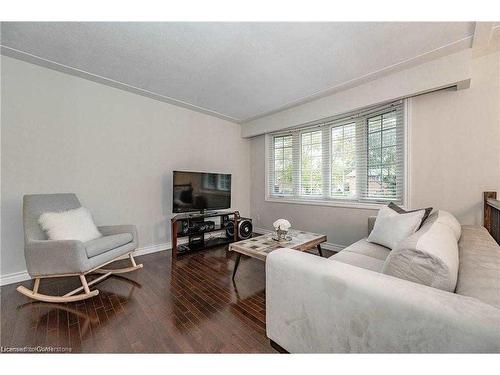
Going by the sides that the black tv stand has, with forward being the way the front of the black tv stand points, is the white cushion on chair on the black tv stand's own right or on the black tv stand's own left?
on the black tv stand's own right

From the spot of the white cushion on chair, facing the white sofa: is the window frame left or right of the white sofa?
left

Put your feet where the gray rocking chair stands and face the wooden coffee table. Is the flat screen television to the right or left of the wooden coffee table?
left

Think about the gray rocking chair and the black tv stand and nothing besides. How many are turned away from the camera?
0

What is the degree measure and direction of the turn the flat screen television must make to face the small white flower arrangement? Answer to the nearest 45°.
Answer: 0° — it already faces it

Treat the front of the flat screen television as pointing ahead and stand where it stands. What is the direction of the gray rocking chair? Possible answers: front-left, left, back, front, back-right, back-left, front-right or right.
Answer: right

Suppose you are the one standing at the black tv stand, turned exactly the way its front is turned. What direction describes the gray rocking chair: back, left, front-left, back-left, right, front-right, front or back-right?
right

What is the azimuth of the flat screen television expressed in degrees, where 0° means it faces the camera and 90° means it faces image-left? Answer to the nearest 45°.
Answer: approximately 315°

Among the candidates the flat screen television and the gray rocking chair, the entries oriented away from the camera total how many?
0

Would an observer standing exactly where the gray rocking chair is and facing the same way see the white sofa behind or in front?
in front

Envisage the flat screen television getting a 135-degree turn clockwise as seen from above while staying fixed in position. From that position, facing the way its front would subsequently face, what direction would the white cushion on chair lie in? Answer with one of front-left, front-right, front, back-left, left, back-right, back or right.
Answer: front-left

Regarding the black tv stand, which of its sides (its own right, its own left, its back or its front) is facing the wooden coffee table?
front
